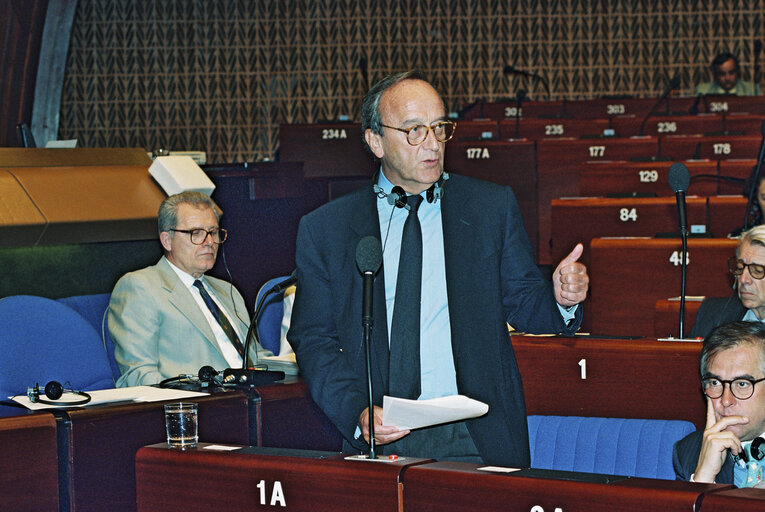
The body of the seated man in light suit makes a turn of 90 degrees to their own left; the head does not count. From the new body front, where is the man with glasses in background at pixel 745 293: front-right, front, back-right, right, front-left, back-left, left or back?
front-right

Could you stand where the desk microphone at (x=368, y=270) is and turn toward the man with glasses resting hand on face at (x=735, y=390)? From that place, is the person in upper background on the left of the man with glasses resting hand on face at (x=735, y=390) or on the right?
left

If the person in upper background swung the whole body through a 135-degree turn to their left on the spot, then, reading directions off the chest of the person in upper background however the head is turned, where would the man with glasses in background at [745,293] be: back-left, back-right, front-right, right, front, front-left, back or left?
back-right

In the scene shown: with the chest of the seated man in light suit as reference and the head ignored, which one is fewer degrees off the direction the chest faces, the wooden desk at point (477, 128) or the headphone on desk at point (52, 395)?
the headphone on desk

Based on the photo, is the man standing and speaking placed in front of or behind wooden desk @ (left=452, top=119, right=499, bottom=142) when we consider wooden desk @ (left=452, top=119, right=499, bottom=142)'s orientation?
in front

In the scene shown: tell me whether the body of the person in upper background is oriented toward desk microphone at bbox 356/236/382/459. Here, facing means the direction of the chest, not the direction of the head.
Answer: yes

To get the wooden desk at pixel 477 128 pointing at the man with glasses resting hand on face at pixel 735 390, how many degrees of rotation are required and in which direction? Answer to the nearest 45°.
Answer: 0° — it already faces them

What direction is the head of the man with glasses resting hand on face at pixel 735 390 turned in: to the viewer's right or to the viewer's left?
to the viewer's left

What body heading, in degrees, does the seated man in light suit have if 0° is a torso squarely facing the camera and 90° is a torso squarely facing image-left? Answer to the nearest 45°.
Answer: approximately 315°

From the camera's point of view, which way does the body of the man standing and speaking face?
toward the camera

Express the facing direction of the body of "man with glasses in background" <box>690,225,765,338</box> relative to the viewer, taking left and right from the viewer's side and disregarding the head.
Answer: facing the viewer and to the left of the viewer
